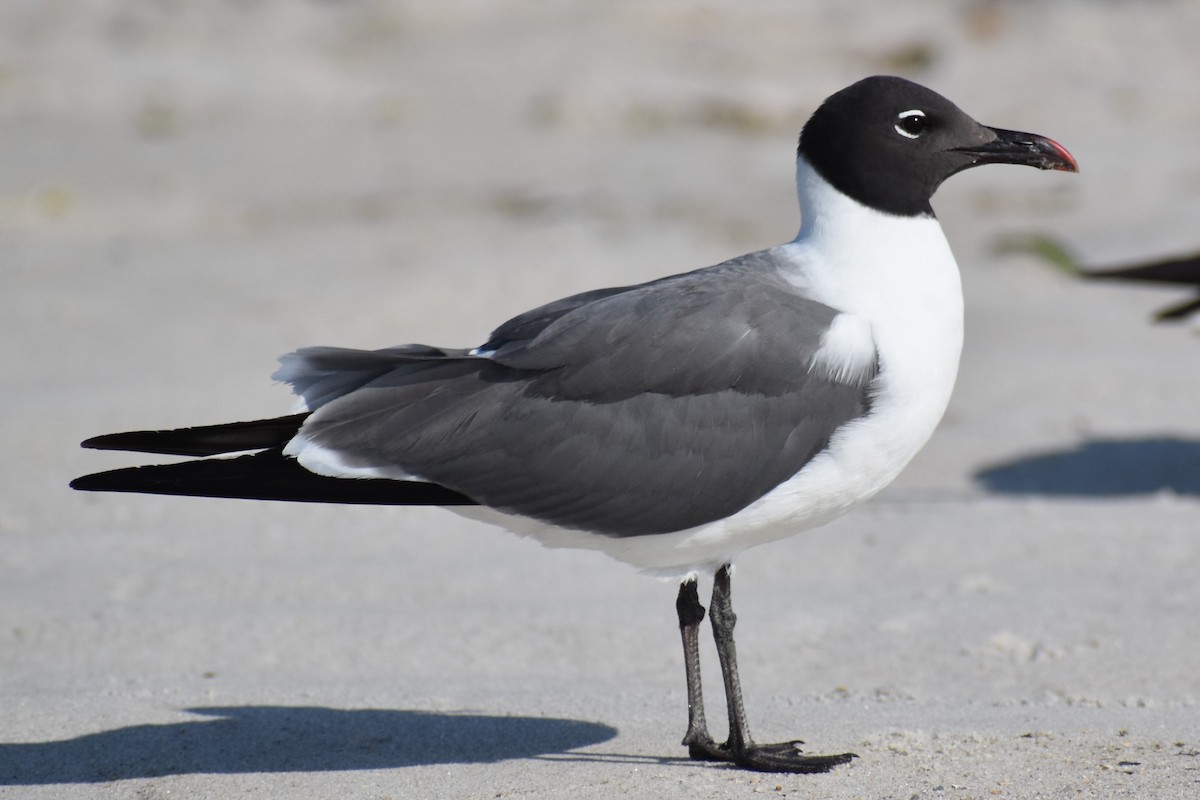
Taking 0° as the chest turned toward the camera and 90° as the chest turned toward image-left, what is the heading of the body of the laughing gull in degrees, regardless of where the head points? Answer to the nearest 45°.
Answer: approximately 270°
